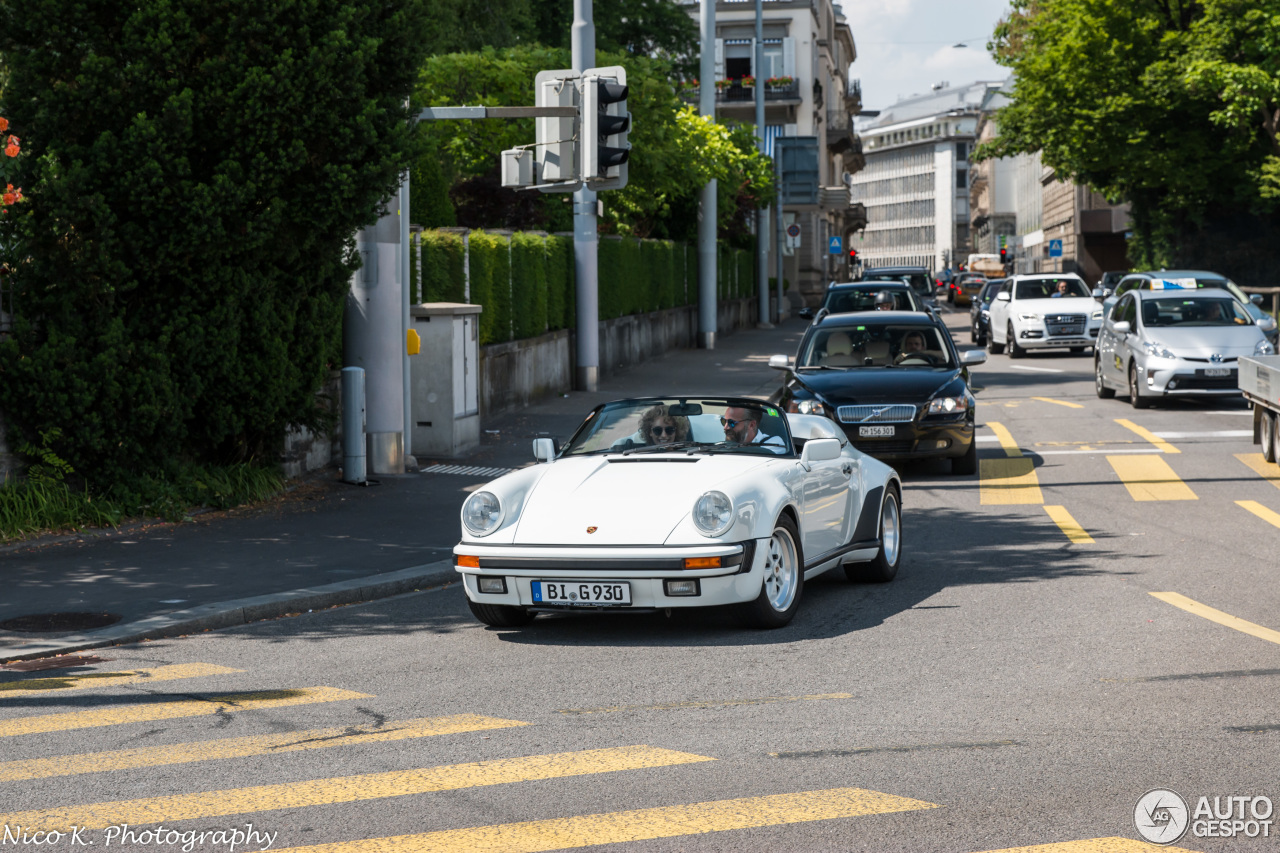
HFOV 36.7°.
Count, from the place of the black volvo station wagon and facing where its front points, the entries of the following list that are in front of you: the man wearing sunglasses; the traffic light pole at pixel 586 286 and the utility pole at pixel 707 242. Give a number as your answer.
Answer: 1

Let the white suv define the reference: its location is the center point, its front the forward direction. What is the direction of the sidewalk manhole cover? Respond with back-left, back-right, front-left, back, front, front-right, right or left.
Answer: front-right

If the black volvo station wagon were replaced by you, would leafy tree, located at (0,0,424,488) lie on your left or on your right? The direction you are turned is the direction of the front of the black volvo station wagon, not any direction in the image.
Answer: on your right

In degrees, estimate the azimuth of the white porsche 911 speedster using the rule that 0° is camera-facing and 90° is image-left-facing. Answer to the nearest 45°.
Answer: approximately 45°

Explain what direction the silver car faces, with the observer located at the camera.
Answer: facing the viewer and to the right of the viewer

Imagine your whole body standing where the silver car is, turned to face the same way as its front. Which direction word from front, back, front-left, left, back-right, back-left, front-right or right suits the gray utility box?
right

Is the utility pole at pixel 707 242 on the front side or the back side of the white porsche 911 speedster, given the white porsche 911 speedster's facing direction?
on the back side

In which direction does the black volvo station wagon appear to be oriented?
toward the camera

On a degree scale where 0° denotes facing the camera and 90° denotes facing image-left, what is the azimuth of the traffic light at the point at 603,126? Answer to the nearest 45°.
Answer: approximately 270°

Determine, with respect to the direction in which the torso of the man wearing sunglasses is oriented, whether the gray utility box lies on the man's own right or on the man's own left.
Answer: on the man's own right

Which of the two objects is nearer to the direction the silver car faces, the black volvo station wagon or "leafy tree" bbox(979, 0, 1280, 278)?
the black volvo station wagon

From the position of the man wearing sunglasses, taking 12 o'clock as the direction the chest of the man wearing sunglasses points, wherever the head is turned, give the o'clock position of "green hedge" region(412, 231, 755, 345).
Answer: The green hedge is roughly at 4 o'clock from the man wearing sunglasses.
